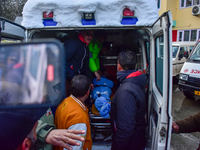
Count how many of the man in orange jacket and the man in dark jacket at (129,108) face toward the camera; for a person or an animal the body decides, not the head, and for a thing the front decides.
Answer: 0

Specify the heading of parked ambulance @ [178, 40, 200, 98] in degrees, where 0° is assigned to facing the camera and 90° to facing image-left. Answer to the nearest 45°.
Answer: approximately 45°

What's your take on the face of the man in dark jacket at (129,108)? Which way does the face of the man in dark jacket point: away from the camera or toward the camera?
away from the camera

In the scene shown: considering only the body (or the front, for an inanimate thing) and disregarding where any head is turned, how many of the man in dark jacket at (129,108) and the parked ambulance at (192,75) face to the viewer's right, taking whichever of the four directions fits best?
0

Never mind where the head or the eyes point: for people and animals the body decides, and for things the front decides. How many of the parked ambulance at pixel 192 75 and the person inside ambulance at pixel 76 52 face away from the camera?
0

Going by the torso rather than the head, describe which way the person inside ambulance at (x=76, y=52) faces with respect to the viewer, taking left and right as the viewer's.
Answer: facing the viewer and to the right of the viewer

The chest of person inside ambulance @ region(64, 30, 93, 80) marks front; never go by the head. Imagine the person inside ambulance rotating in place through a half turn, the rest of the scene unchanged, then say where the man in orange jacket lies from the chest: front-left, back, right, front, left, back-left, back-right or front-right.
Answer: back-left

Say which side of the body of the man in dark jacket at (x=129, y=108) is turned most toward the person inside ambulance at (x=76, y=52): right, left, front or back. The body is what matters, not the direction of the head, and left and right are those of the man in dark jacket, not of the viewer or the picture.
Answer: front

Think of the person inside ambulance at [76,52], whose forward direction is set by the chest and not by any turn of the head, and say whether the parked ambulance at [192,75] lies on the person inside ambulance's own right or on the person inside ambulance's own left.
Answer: on the person inside ambulance's own left

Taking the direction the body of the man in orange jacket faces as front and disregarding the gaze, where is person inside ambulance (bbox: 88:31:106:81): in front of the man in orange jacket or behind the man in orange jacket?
in front

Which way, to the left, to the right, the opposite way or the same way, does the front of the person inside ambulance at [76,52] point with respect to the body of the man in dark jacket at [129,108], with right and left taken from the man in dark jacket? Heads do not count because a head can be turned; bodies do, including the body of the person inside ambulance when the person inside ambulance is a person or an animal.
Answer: the opposite way

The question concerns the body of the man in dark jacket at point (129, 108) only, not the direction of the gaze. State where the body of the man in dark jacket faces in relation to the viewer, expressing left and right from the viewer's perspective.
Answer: facing away from the viewer and to the left of the viewer
